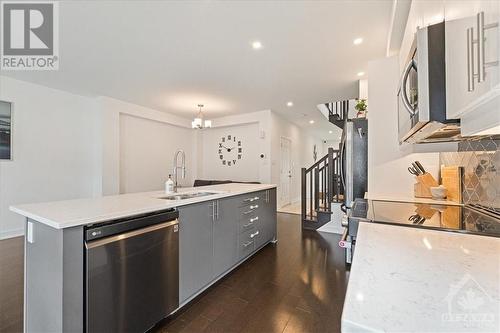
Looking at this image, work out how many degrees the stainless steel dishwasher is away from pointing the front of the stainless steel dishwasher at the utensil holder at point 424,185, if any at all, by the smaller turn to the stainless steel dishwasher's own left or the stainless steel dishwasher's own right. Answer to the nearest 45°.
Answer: approximately 45° to the stainless steel dishwasher's own left

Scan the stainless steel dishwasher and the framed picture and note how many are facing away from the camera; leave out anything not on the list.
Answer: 0

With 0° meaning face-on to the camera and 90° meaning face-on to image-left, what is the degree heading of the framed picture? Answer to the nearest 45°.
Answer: approximately 315°

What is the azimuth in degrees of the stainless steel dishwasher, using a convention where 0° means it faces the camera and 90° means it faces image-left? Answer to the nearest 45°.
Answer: approximately 315°

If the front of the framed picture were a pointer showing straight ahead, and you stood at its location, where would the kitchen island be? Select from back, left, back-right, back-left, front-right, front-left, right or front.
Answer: front-right

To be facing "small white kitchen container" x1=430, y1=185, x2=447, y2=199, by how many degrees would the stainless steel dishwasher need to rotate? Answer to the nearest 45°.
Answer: approximately 45° to its left

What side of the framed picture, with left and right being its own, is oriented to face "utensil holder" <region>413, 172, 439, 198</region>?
front
